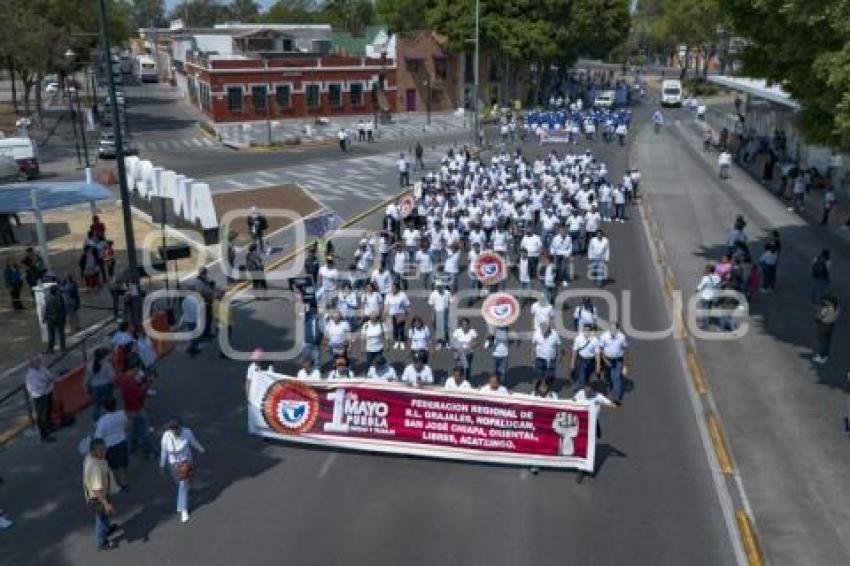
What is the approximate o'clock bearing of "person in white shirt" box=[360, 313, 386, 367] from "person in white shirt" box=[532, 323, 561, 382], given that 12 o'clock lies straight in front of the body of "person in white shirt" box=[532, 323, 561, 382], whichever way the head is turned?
"person in white shirt" box=[360, 313, 386, 367] is roughly at 3 o'clock from "person in white shirt" box=[532, 323, 561, 382].

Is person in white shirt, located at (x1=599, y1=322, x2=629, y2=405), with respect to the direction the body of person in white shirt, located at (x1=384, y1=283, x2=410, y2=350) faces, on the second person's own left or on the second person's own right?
on the second person's own left

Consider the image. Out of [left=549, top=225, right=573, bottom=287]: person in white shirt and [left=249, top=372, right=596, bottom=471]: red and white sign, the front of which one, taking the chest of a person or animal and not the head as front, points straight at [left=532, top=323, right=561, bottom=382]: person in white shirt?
[left=549, top=225, right=573, bottom=287]: person in white shirt

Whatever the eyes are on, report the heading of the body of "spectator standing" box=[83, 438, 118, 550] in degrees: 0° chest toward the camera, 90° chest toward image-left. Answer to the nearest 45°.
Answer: approximately 270°

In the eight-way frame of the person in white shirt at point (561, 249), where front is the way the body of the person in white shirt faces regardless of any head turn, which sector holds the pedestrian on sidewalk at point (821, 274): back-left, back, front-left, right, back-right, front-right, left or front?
left

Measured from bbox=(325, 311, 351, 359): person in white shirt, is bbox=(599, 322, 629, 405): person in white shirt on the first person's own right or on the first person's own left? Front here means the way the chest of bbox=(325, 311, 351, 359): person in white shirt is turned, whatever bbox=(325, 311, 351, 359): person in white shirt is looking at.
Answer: on the first person's own left

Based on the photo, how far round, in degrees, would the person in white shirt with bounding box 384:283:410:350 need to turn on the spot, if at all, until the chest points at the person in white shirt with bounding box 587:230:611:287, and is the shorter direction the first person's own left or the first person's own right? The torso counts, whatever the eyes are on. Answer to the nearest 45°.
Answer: approximately 135° to the first person's own left

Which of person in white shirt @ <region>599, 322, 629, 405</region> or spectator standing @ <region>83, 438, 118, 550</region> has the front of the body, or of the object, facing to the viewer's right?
the spectator standing

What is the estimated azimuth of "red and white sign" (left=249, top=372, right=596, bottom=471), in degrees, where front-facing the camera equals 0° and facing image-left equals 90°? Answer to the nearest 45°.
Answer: approximately 0°

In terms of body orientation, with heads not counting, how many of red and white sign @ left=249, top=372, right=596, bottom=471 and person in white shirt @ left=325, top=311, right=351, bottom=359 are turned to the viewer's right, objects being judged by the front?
0

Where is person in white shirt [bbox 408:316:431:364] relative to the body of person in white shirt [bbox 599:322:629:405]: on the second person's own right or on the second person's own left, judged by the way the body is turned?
on the second person's own right

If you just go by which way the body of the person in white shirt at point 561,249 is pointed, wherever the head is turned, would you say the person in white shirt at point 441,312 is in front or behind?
in front

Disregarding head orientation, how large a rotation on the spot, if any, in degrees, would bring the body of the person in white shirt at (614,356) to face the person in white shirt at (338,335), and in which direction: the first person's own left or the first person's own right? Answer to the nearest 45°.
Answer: approximately 90° to the first person's own right
